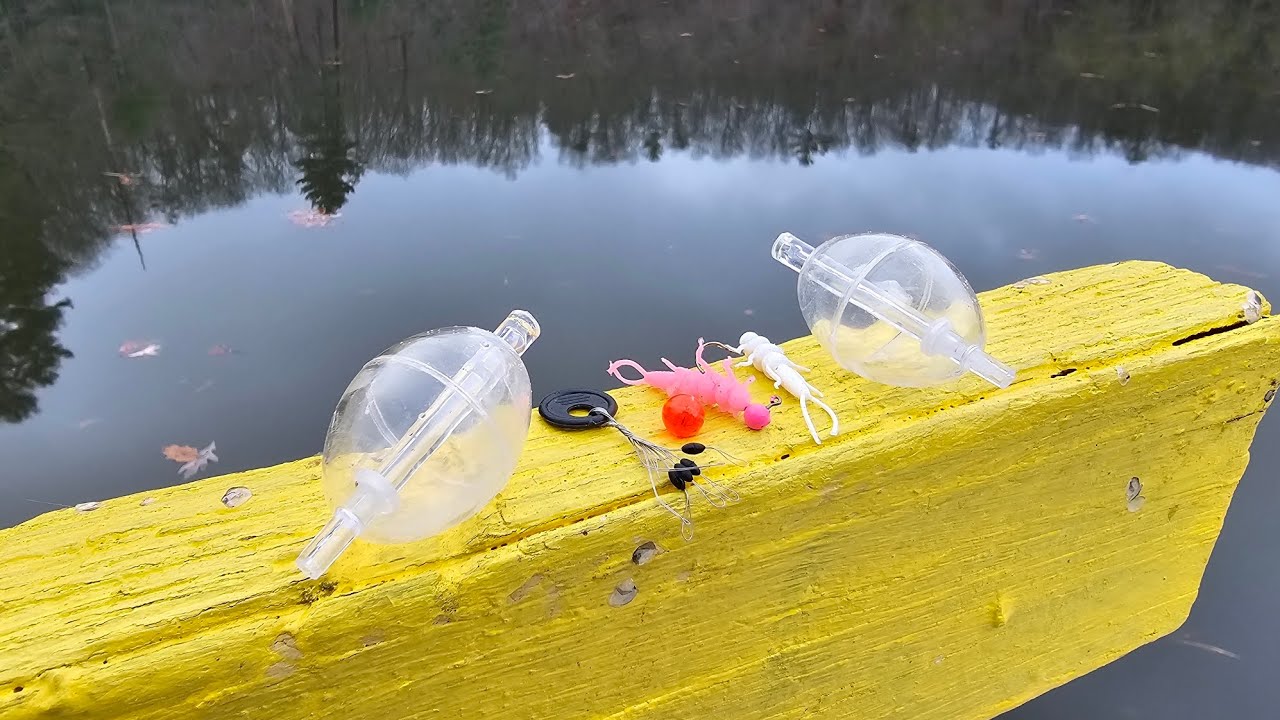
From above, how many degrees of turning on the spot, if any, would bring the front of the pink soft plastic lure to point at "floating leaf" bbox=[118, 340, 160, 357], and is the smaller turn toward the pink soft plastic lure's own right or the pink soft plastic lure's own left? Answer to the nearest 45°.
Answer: approximately 135° to the pink soft plastic lure's own left

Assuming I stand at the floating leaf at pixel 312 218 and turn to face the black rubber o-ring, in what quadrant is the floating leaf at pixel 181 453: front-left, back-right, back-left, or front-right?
front-right

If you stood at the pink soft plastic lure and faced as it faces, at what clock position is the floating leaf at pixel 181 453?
The floating leaf is roughly at 7 o'clock from the pink soft plastic lure.

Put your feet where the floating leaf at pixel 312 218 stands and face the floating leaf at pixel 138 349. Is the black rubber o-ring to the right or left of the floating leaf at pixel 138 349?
left

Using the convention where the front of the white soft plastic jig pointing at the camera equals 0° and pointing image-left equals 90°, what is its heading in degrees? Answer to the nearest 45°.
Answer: approximately 135°

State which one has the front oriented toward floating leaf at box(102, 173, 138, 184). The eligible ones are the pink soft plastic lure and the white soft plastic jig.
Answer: the white soft plastic jig

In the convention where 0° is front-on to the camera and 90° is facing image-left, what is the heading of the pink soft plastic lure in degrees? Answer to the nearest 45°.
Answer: approximately 270°

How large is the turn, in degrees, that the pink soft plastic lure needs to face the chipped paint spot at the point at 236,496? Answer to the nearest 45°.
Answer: approximately 180°

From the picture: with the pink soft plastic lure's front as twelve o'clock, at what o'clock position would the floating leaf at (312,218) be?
The floating leaf is roughly at 8 o'clock from the pink soft plastic lure.

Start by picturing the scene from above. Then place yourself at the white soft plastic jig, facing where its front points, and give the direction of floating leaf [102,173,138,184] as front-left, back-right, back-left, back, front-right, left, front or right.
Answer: front

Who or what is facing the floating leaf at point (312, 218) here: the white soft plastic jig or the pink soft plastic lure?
the white soft plastic jig

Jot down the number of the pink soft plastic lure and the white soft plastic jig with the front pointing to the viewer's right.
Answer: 1
